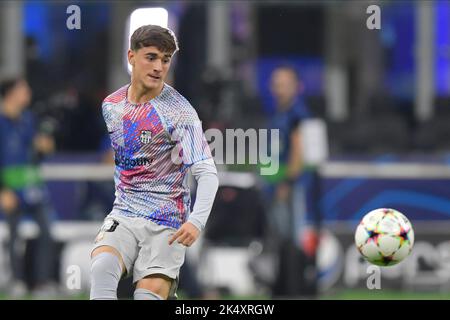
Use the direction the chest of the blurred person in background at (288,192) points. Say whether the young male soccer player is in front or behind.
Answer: in front

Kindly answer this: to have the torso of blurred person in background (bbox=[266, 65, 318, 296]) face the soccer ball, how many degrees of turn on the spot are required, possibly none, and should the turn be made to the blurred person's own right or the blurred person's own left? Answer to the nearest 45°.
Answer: approximately 45° to the blurred person's own left

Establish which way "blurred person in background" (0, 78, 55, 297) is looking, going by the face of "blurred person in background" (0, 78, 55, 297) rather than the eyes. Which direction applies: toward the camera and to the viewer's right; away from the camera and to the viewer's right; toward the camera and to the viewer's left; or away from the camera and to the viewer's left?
toward the camera and to the viewer's right

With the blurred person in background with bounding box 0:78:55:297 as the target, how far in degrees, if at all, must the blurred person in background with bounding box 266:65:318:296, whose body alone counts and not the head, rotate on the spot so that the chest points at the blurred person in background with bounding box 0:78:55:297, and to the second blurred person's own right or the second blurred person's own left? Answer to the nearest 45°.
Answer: approximately 45° to the second blurred person's own right

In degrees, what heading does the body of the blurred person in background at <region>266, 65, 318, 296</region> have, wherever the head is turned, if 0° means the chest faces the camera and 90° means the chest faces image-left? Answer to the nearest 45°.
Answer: approximately 45°
